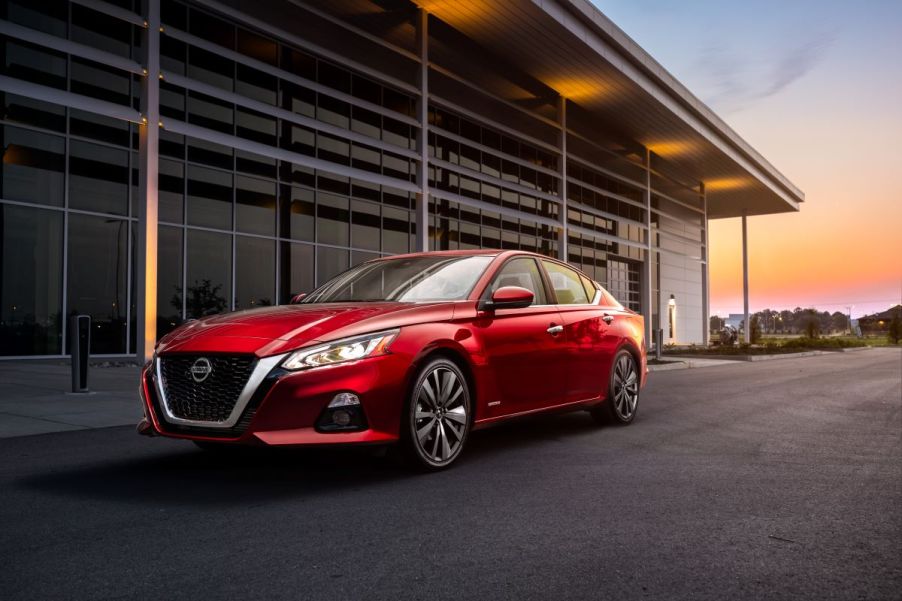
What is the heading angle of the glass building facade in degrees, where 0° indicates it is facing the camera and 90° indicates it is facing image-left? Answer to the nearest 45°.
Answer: approximately 315°

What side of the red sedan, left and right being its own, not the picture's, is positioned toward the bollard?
right

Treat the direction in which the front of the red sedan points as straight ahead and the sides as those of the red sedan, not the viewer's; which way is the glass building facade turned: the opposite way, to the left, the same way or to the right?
to the left

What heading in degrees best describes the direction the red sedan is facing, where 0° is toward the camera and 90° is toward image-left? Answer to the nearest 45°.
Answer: approximately 45°

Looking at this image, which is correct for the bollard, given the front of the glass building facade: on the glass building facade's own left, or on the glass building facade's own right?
on the glass building facade's own right
